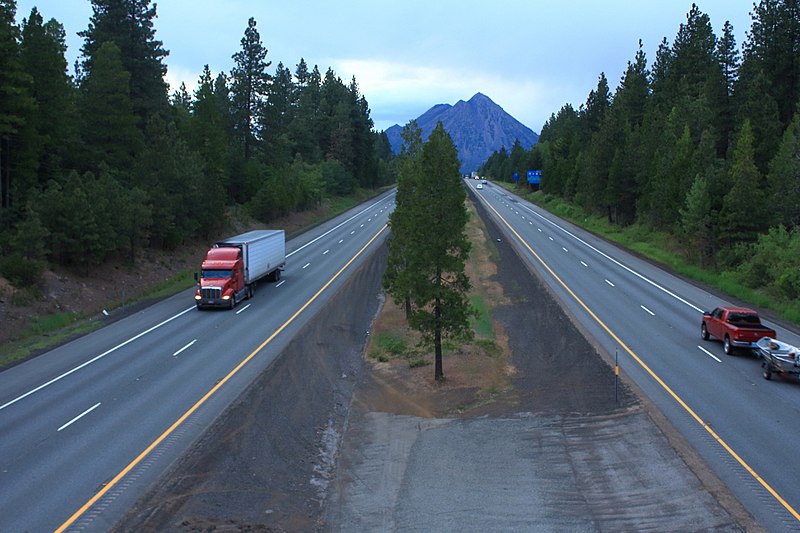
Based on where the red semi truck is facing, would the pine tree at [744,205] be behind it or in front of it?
behind

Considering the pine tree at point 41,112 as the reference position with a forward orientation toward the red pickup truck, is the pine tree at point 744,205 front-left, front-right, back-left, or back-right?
front-left

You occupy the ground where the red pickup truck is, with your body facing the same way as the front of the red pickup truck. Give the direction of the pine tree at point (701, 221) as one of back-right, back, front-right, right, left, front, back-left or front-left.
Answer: front-right

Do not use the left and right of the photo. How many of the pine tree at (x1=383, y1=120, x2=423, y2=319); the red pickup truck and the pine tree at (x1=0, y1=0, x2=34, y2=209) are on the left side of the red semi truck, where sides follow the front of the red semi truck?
2

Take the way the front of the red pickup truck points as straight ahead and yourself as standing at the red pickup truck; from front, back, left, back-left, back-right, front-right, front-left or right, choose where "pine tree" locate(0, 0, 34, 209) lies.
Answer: front-left

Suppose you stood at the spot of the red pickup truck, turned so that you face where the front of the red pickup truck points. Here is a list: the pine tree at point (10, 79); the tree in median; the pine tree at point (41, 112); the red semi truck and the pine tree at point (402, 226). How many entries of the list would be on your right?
0

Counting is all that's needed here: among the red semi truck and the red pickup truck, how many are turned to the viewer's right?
0

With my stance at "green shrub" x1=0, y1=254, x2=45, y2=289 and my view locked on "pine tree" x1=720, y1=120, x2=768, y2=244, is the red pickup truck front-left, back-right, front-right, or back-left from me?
front-right

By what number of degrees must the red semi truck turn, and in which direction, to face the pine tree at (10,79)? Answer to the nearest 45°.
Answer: approximately 45° to its right

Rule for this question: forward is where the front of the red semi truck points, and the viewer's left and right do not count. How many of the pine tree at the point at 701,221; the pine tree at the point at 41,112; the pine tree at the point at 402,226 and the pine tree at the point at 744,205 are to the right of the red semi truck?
1

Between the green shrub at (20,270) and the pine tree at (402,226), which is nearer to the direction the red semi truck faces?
the green shrub

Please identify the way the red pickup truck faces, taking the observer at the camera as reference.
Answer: facing away from the viewer and to the left of the viewer

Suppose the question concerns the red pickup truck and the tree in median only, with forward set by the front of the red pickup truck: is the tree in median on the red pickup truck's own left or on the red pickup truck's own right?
on the red pickup truck's own left

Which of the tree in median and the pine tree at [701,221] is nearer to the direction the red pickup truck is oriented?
the pine tree

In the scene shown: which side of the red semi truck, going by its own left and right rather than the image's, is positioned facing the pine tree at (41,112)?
right

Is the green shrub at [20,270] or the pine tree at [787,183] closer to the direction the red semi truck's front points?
the green shrub

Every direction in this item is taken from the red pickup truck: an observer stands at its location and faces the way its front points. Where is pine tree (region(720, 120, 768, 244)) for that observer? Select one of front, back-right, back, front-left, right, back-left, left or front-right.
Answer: front-right

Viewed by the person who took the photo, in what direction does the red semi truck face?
facing the viewer and to the left of the viewer

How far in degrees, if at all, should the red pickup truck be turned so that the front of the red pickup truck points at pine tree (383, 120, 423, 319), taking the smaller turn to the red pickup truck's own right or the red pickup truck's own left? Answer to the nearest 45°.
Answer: approximately 45° to the red pickup truck's own left

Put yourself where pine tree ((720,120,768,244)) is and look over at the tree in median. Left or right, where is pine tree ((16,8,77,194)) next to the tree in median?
right
